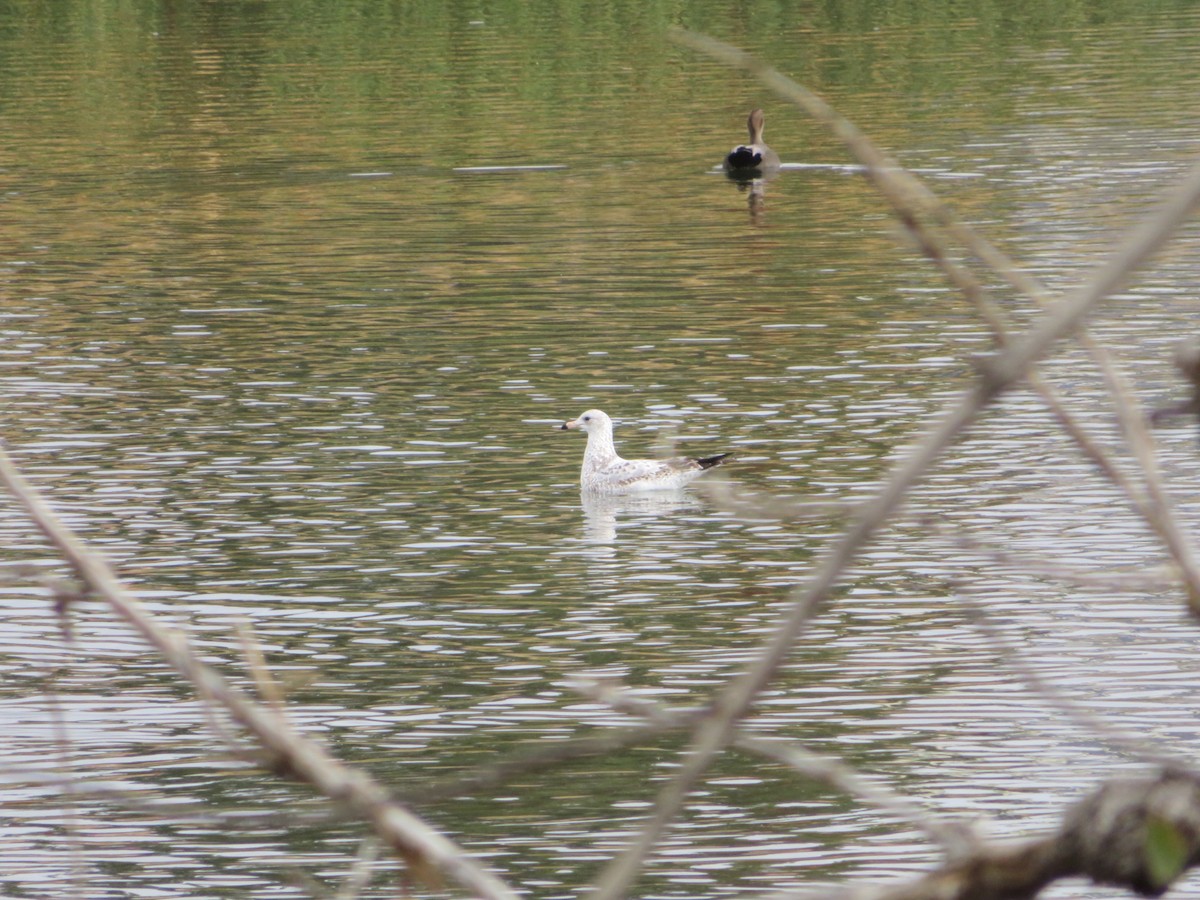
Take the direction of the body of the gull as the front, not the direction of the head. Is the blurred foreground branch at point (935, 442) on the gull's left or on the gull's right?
on the gull's left

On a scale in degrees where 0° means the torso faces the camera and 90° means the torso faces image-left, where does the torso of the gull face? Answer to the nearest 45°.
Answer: approximately 90°

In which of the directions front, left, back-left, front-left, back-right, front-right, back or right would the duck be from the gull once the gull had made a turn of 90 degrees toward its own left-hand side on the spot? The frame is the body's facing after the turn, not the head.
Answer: back
